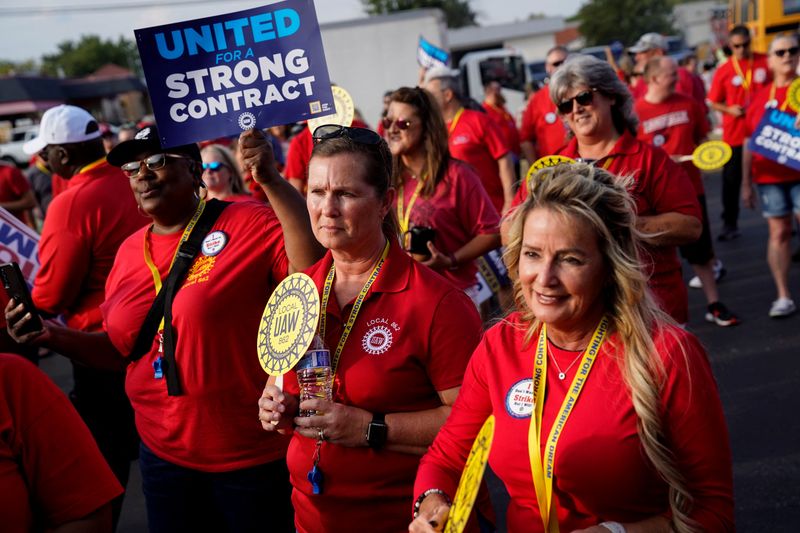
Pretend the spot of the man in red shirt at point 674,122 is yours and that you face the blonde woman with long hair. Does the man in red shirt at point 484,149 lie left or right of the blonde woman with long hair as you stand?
right

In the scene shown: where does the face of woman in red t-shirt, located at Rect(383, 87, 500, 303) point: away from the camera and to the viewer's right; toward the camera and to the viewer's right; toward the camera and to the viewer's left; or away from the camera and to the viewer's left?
toward the camera and to the viewer's left

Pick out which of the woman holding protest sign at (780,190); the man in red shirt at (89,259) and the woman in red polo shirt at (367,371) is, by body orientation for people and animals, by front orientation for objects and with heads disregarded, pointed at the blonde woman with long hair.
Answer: the woman holding protest sign

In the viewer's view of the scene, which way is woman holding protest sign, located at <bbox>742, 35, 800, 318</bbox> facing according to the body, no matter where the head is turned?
toward the camera

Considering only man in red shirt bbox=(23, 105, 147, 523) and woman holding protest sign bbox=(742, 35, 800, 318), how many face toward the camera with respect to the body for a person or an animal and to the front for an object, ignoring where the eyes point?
1

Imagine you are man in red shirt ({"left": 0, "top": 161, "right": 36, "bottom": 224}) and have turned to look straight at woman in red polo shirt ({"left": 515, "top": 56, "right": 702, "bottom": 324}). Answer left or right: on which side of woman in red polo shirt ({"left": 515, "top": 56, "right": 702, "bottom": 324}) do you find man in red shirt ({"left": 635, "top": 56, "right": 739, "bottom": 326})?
left

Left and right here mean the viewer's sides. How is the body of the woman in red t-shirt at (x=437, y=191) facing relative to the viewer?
facing the viewer and to the left of the viewer

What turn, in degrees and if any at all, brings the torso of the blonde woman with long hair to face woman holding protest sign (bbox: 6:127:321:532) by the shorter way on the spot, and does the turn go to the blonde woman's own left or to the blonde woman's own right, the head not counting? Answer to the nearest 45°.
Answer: approximately 90° to the blonde woman's own right

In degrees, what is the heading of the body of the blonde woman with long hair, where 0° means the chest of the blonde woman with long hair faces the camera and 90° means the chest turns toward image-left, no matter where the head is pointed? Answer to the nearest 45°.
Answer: approximately 45°

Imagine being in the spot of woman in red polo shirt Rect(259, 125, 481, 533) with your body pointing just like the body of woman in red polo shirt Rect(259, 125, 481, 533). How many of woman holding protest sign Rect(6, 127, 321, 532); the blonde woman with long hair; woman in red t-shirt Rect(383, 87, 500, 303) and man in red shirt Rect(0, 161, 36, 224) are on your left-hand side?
1

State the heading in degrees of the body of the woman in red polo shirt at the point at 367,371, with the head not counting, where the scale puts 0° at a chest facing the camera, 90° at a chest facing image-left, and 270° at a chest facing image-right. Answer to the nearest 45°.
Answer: approximately 45°

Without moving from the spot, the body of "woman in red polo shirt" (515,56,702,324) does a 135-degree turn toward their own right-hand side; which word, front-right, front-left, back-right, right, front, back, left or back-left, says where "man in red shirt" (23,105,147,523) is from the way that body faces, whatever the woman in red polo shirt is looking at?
left

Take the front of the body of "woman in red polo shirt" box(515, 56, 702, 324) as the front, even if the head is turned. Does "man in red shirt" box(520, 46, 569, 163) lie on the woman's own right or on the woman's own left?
on the woman's own right

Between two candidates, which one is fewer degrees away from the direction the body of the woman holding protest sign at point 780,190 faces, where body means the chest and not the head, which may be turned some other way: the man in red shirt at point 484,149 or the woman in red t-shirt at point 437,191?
the woman in red t-shirt

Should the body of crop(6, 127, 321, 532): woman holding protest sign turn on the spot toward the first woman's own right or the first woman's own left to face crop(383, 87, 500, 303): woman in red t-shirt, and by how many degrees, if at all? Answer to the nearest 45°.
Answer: approximately 180°
